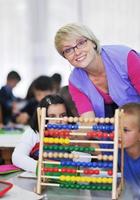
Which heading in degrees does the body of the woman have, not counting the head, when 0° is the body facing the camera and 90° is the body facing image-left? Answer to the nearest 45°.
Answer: approximately 45°

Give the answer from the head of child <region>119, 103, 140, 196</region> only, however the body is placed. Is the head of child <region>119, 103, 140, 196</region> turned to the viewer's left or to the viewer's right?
to the viewer's left
